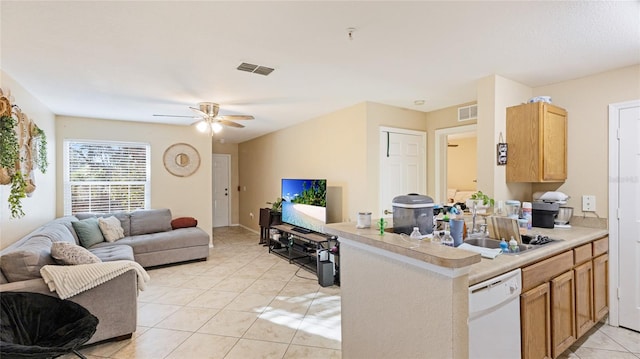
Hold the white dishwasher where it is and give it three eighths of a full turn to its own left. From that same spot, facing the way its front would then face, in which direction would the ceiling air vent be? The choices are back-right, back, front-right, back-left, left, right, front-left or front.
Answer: left

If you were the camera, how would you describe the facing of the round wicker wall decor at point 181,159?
facing the viewer

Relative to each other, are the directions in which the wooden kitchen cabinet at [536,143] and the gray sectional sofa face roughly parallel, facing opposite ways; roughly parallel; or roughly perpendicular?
roughly perpendicular

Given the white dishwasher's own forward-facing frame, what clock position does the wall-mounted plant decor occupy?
The wall-mounted plant decor is roughly at 4 o'clock from the white dishwasher.

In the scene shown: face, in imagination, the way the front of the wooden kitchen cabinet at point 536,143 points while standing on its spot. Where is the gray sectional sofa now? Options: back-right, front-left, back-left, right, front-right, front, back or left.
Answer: right

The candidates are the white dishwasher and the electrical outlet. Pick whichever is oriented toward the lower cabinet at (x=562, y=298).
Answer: the electrical outlet

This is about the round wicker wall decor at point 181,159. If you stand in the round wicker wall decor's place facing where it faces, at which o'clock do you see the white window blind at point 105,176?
The white window blind is roughly at 3 o'clock from the round wicker wall decor.

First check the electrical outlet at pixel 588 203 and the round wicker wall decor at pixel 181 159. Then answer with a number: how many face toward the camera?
2

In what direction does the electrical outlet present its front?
toward the camera

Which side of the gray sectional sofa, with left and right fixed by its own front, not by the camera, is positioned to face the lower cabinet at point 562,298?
front

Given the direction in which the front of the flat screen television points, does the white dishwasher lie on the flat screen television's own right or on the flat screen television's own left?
on the flat screen television's own left

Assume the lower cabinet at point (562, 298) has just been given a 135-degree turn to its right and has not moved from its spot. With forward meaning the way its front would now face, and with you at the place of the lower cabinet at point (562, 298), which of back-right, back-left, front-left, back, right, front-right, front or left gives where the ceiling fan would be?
front

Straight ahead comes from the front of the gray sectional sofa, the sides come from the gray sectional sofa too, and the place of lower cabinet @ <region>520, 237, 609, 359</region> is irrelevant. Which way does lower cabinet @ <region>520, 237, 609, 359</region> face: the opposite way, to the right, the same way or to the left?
to the right

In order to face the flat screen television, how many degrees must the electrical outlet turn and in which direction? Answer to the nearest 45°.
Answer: approximately 90° to its right

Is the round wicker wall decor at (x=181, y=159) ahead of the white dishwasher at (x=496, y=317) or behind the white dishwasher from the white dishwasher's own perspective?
behind
